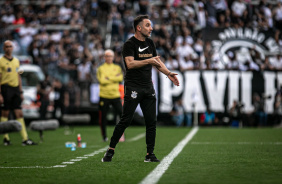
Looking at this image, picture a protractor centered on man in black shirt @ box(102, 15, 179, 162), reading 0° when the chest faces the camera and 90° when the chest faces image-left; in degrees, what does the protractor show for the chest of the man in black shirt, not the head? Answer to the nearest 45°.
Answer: approximately 315°

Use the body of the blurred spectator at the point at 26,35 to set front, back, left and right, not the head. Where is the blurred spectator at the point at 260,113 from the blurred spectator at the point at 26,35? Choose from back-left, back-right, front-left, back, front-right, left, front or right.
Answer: front-left

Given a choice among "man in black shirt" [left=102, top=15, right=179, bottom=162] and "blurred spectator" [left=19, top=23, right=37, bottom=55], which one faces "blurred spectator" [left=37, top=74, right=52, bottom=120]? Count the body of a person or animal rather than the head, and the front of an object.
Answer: "blurred spectator" [left=19, top=23, right=37, bottom=55]

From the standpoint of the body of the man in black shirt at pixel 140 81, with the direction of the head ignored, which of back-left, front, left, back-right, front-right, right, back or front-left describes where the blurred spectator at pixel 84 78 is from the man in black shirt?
back-left

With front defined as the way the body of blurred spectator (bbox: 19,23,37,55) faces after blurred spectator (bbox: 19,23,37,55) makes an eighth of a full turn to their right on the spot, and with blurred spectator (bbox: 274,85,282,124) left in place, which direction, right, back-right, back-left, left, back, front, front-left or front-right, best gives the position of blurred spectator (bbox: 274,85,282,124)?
left

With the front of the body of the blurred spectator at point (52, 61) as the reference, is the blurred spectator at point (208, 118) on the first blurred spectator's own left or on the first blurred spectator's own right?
on the first blurred spectator's own left

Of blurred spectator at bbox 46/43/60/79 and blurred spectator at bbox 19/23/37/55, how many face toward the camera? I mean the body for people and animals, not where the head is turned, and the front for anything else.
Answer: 2

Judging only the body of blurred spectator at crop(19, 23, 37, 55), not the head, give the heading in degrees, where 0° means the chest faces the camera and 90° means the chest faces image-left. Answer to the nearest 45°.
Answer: approximately 0°

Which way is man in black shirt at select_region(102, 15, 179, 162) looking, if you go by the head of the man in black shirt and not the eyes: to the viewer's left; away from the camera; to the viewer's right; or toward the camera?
to the viewer's right

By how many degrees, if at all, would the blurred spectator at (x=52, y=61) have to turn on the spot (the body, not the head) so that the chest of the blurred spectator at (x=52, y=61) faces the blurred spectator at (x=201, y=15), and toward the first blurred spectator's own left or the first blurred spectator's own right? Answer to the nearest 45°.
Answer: approximately 90° to the first blurred spectator's own left

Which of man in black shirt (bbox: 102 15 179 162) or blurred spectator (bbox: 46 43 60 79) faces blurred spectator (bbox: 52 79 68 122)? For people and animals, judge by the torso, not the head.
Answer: blurred spectator (bbox: 46 43 60 79)

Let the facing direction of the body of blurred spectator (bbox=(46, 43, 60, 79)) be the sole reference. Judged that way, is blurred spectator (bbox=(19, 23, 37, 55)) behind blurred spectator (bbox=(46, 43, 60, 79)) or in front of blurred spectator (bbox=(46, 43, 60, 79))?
behind

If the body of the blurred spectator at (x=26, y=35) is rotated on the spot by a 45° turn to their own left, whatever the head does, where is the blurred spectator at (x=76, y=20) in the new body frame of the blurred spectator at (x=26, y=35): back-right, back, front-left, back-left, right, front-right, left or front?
front-left
